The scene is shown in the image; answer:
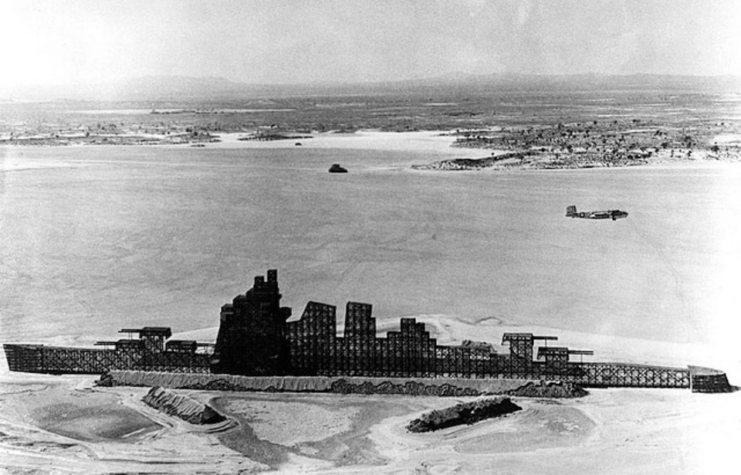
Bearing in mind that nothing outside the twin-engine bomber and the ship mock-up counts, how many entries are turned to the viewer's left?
1

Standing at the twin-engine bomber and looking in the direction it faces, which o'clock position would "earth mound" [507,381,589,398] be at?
The earth mound is roughly at 3 o'clock from the twin-engine bomber.

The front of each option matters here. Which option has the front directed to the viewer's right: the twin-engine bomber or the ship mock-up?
the twin-engine bomber

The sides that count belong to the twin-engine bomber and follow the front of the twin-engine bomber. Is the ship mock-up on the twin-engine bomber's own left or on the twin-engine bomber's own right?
on the twin-engine bomber's own right

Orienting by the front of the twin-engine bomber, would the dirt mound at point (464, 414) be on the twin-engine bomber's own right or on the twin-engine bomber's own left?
on the twin-engine bomber's own right

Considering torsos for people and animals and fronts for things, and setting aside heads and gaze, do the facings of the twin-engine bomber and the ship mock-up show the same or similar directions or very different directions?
very different directions

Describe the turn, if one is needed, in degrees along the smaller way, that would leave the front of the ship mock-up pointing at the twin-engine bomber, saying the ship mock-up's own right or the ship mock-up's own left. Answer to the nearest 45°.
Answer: approximately 135° to the ship mock-up's own right

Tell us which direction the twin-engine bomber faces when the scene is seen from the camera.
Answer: facing to the right of the viewer

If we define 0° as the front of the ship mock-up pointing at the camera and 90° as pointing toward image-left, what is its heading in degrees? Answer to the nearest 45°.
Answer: approximately 90°

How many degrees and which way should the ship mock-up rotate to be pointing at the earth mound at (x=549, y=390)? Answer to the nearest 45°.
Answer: approximately 180°
